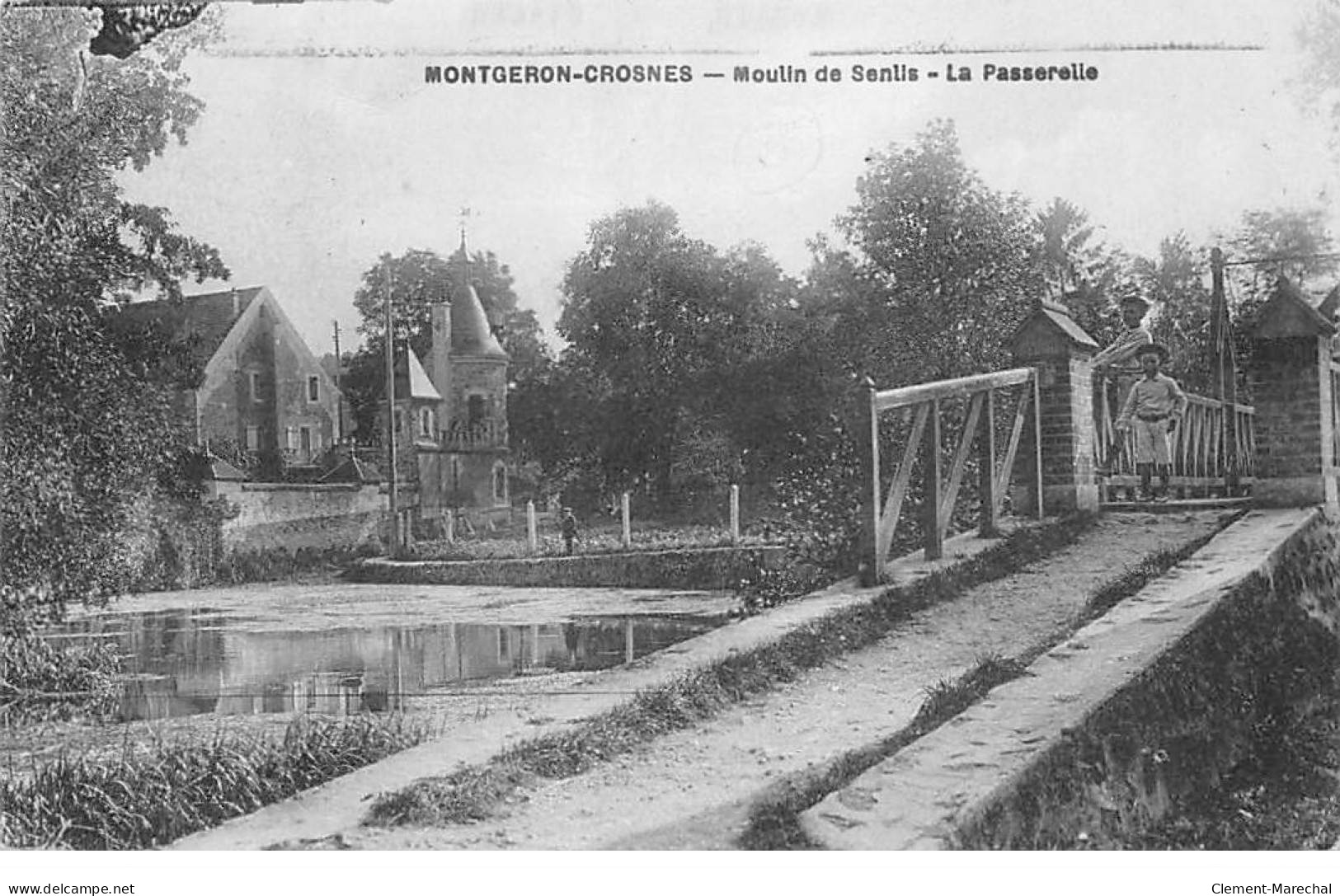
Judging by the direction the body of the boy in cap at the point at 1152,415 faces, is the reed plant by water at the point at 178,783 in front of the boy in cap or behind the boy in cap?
in front

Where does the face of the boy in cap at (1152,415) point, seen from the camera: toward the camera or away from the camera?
toward the camera

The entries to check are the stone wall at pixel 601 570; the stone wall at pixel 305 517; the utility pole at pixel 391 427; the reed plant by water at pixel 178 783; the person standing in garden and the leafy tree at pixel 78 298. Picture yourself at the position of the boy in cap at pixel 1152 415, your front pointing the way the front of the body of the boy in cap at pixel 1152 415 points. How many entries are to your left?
0

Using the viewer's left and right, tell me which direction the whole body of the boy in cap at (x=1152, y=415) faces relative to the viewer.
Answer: facing the viewer

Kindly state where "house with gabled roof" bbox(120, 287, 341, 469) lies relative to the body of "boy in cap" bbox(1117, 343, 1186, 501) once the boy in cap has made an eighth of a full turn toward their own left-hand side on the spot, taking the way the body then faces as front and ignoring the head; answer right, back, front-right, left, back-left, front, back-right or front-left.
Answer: back

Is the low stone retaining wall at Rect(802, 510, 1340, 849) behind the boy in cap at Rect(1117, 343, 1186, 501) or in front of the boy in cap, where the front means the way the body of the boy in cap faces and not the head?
in front
